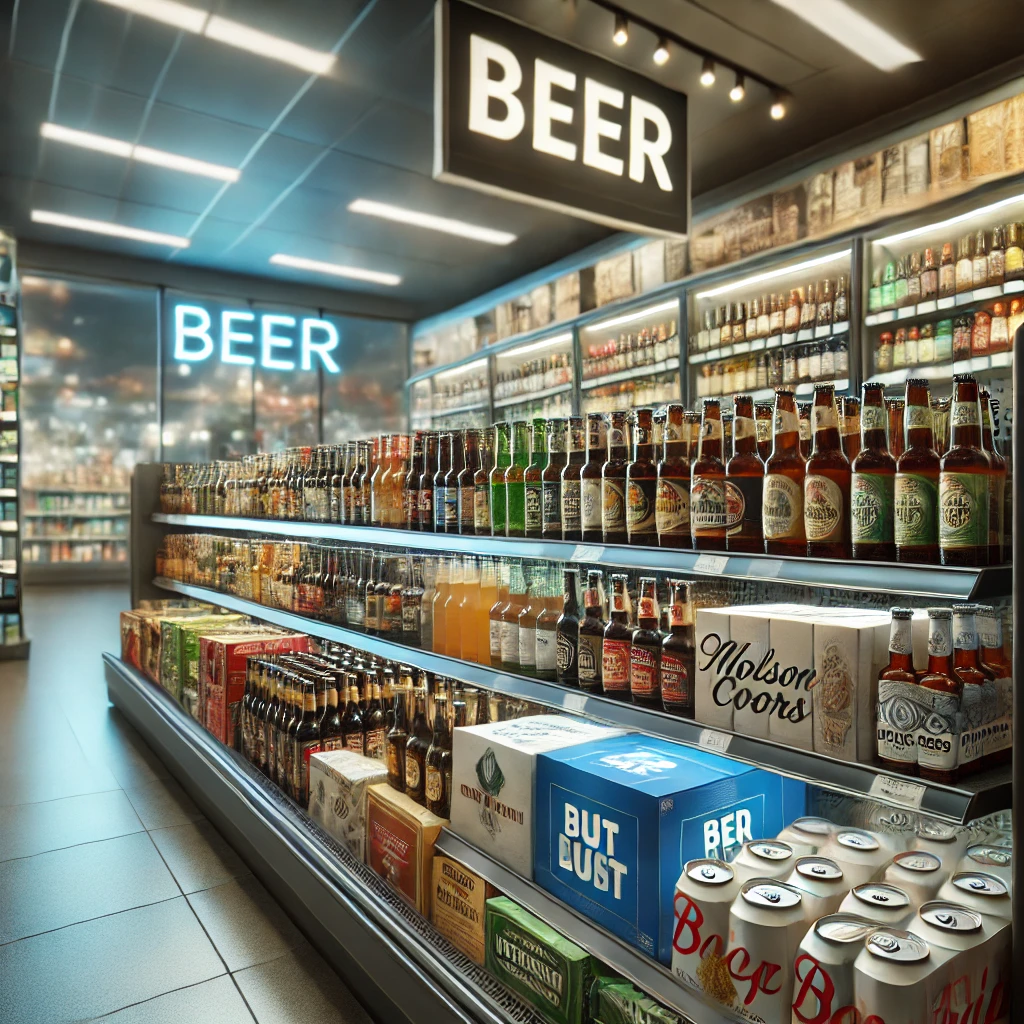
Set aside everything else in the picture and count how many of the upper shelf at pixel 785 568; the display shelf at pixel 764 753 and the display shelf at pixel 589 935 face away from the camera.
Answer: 0

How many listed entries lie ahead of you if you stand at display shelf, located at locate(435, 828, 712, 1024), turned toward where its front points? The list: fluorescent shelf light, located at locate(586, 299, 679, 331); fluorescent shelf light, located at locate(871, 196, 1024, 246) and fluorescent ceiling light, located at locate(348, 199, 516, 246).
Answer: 0

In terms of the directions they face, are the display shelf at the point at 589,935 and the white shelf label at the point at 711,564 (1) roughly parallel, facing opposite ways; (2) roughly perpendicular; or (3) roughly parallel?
roughly parallel

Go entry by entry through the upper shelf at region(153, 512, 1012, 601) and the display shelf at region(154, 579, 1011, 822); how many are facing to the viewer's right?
0

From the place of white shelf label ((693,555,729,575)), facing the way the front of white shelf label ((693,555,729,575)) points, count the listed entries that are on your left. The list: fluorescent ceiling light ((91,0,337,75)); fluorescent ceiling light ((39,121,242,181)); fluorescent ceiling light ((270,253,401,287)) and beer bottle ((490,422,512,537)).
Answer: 0

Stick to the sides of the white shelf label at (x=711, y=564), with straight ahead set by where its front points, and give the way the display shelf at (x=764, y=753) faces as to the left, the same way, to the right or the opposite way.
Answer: the same way

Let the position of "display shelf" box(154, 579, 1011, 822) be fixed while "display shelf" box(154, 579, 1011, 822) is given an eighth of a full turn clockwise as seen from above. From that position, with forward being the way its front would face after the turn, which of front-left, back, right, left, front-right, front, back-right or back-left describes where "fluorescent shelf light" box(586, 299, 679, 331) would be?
right

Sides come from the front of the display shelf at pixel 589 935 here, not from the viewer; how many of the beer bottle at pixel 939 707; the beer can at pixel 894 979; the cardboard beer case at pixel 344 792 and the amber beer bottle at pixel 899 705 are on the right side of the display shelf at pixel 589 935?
1

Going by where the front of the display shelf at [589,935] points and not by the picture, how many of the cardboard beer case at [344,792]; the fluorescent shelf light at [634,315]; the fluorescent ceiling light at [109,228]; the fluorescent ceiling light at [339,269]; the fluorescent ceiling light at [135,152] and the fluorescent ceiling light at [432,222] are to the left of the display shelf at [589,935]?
0

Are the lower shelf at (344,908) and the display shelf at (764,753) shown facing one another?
no

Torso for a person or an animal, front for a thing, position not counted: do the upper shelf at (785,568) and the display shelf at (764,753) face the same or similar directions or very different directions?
same or similar directions

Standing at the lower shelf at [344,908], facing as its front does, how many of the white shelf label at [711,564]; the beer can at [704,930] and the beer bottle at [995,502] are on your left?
3

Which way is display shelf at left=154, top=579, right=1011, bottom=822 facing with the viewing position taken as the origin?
facing the viewer and to the left of the viewer

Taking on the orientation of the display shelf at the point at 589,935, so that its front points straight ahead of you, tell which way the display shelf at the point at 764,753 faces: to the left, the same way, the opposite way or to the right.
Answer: the same way

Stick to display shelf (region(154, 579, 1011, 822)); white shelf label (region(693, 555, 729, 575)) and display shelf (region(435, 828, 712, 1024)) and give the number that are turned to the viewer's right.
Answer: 0

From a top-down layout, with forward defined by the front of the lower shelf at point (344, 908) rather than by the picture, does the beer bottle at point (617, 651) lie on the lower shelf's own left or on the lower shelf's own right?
on the lower shelf's own left

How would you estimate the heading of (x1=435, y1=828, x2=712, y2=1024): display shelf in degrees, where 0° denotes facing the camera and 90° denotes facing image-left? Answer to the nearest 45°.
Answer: approximately 45°
